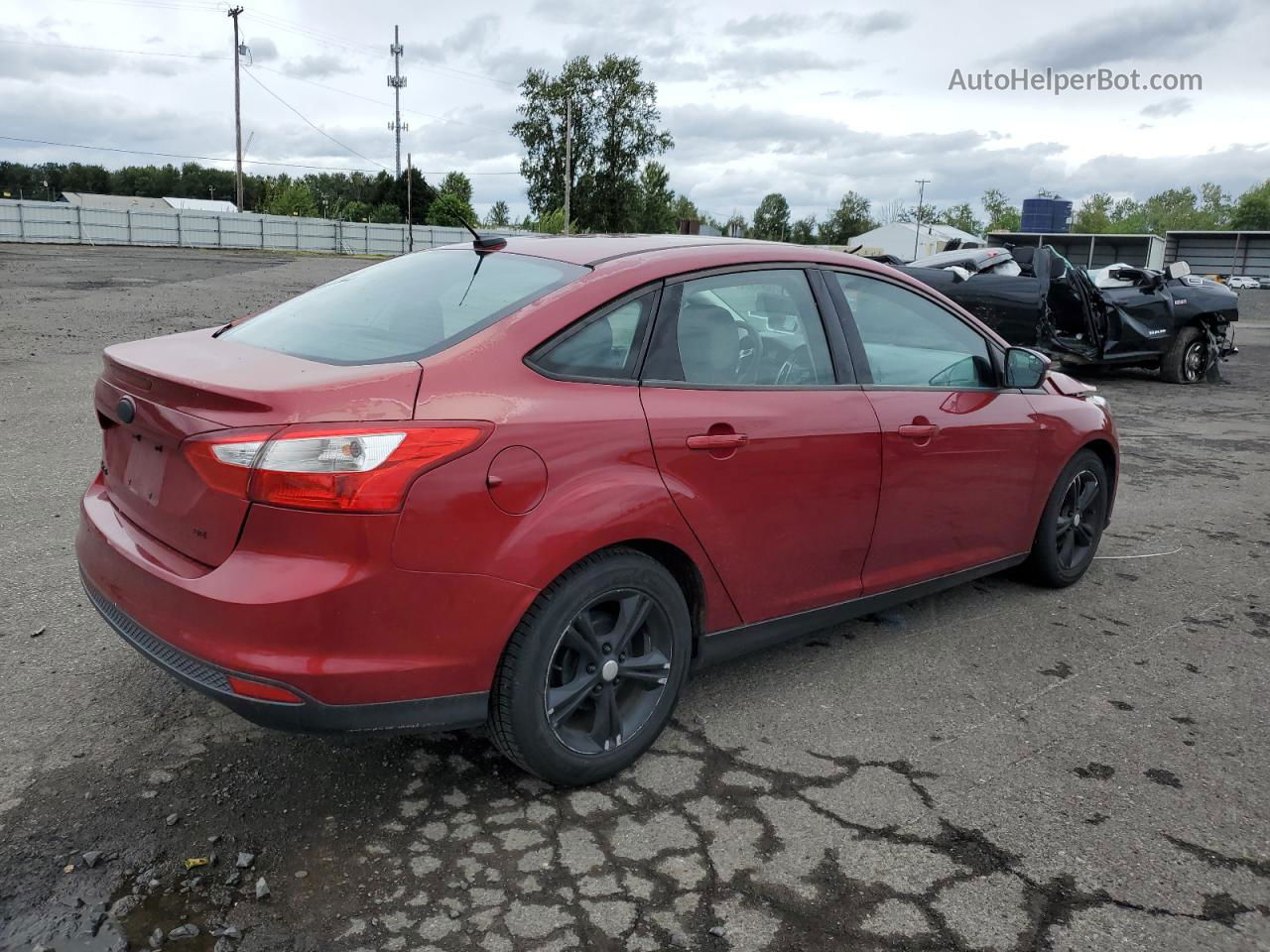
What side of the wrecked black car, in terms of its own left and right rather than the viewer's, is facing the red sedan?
right

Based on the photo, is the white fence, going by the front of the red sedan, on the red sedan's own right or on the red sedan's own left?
on the red sedan's own left

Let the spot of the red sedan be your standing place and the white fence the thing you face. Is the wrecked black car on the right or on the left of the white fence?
right

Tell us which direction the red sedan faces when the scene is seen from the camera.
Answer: facing away from the viewer and to the right of the viewer

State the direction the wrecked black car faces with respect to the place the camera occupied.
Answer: facing to the right of the viewer

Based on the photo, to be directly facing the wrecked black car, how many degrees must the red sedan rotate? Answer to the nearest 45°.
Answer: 0° — it already faces it
